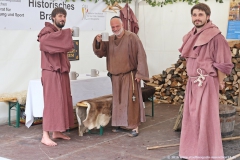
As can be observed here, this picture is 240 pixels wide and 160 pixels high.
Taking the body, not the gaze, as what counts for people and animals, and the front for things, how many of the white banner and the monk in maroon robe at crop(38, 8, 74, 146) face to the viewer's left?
0

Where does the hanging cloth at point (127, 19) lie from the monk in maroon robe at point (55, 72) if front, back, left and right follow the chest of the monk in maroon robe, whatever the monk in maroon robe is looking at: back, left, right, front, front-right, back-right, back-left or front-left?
left

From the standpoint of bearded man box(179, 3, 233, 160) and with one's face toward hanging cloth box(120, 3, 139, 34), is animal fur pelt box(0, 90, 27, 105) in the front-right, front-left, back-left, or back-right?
front-left

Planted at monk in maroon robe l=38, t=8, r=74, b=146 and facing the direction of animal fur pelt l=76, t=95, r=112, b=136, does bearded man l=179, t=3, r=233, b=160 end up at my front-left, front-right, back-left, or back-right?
front-right

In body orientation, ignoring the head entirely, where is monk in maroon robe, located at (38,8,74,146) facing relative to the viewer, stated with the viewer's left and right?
facing the viewer and to the right of the viewer

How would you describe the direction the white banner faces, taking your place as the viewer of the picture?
facing the viewer

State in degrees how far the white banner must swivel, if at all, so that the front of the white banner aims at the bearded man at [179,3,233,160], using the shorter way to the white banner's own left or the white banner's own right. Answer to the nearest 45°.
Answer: approximately 45° to the white banner's own left

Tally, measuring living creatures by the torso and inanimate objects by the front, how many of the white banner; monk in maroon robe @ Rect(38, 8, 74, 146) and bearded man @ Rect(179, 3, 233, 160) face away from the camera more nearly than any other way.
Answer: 0

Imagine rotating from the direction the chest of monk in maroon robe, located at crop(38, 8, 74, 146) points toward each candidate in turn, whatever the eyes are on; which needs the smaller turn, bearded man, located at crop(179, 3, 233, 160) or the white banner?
the bearded man

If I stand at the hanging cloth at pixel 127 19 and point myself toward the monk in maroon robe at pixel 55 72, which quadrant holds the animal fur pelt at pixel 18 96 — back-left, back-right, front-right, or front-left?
front-right

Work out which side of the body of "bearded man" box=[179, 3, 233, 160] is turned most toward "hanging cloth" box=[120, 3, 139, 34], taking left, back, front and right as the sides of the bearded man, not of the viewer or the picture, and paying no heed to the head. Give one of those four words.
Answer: right

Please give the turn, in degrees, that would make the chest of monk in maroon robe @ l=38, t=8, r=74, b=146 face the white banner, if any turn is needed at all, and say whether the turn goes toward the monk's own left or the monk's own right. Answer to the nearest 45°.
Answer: approximately 135° to the monk's own left

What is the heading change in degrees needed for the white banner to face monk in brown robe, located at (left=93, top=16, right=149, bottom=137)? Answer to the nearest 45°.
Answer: approximately 45° to its left

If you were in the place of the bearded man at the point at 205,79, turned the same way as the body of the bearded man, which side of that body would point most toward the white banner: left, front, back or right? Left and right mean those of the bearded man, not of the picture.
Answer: right

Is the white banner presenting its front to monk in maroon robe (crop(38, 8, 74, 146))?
yes

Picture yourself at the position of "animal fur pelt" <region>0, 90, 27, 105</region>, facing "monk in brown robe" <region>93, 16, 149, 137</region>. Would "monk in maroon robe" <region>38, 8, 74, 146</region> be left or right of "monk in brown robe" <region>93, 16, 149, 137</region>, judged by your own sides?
right
